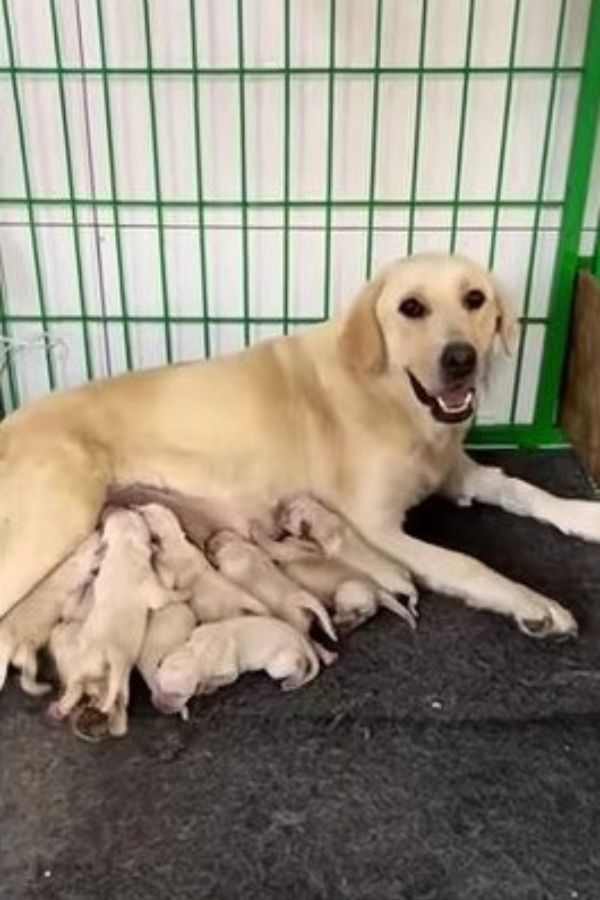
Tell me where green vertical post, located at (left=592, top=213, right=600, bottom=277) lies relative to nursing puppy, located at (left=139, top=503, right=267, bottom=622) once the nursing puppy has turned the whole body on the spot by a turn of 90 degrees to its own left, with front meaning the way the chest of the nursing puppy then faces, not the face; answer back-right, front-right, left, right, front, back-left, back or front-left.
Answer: back

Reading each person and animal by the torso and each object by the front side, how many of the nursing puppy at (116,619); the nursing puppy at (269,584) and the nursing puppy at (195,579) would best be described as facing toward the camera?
0

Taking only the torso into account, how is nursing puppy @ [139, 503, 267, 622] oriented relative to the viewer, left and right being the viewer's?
facing away from the viewer and to the left of the viewer

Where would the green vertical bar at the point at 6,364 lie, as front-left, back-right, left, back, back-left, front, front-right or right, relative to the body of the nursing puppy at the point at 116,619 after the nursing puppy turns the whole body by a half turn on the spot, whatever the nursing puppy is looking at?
back

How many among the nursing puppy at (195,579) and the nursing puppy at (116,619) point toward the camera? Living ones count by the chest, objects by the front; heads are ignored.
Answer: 0

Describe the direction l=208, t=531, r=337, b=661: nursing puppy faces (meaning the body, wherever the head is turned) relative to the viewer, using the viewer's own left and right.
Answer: facing away from the viewer and to the left of the viewer

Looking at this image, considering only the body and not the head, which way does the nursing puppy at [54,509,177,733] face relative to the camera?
away from the camera

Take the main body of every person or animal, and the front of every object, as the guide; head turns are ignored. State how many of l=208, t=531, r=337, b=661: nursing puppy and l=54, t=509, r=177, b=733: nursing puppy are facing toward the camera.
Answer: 0

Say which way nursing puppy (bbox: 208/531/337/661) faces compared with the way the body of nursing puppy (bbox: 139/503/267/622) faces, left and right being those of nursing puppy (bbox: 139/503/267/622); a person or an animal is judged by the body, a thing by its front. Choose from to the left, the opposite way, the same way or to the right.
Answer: the same way
